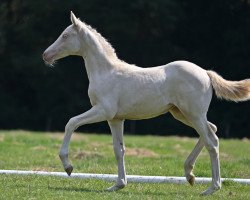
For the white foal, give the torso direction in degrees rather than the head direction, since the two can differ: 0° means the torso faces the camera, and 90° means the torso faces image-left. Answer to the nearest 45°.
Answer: approximately 90°
